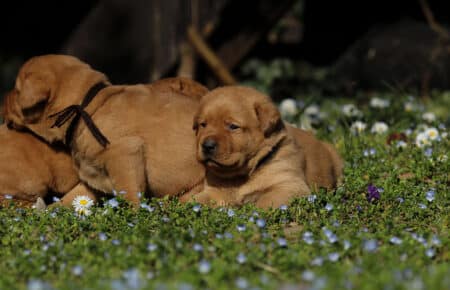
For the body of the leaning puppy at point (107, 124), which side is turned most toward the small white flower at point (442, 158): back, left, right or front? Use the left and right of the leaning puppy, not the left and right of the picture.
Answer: back

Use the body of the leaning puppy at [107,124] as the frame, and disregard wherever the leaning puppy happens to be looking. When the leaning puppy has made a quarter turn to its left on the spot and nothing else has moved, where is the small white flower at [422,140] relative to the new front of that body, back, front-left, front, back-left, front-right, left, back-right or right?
left

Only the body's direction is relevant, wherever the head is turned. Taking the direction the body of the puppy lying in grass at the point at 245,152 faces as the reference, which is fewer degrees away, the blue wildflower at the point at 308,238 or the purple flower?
the blue wildflower

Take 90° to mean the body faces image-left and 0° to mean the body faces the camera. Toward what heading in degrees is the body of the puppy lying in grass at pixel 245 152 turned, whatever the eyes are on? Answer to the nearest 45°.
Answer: approximately 45°

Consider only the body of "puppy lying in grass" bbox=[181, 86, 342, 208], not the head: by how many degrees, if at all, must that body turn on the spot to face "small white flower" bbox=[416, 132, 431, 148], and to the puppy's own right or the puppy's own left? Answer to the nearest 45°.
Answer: approximately 180°

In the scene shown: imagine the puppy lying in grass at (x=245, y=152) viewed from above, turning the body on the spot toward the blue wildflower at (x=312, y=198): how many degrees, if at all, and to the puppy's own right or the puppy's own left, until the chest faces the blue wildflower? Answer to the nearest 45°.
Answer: approximately 90° to the puppy's own left

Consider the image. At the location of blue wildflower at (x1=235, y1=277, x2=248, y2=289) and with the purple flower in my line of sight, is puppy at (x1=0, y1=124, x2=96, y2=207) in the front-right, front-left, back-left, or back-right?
front-left

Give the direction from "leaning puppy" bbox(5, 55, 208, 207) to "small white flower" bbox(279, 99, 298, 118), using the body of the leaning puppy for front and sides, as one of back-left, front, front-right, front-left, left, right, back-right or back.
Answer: back-right

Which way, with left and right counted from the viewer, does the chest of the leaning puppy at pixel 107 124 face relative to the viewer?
facing to the left of the viewer
